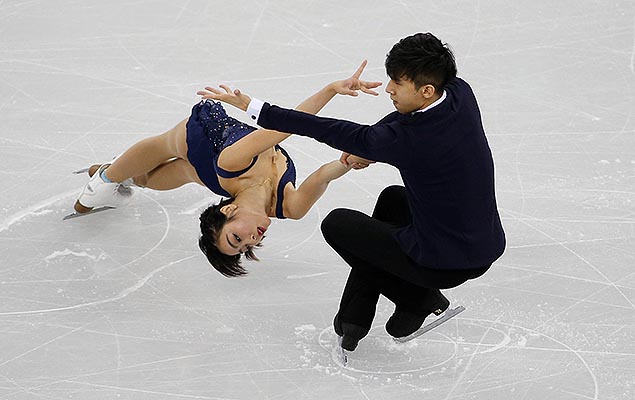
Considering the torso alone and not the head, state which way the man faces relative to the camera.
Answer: to the viewer's left

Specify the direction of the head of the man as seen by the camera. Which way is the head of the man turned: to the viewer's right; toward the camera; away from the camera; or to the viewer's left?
to the viewer's left

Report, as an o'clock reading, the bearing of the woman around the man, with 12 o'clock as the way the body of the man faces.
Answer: The woman is roughly at 1 o'clock from the man.
